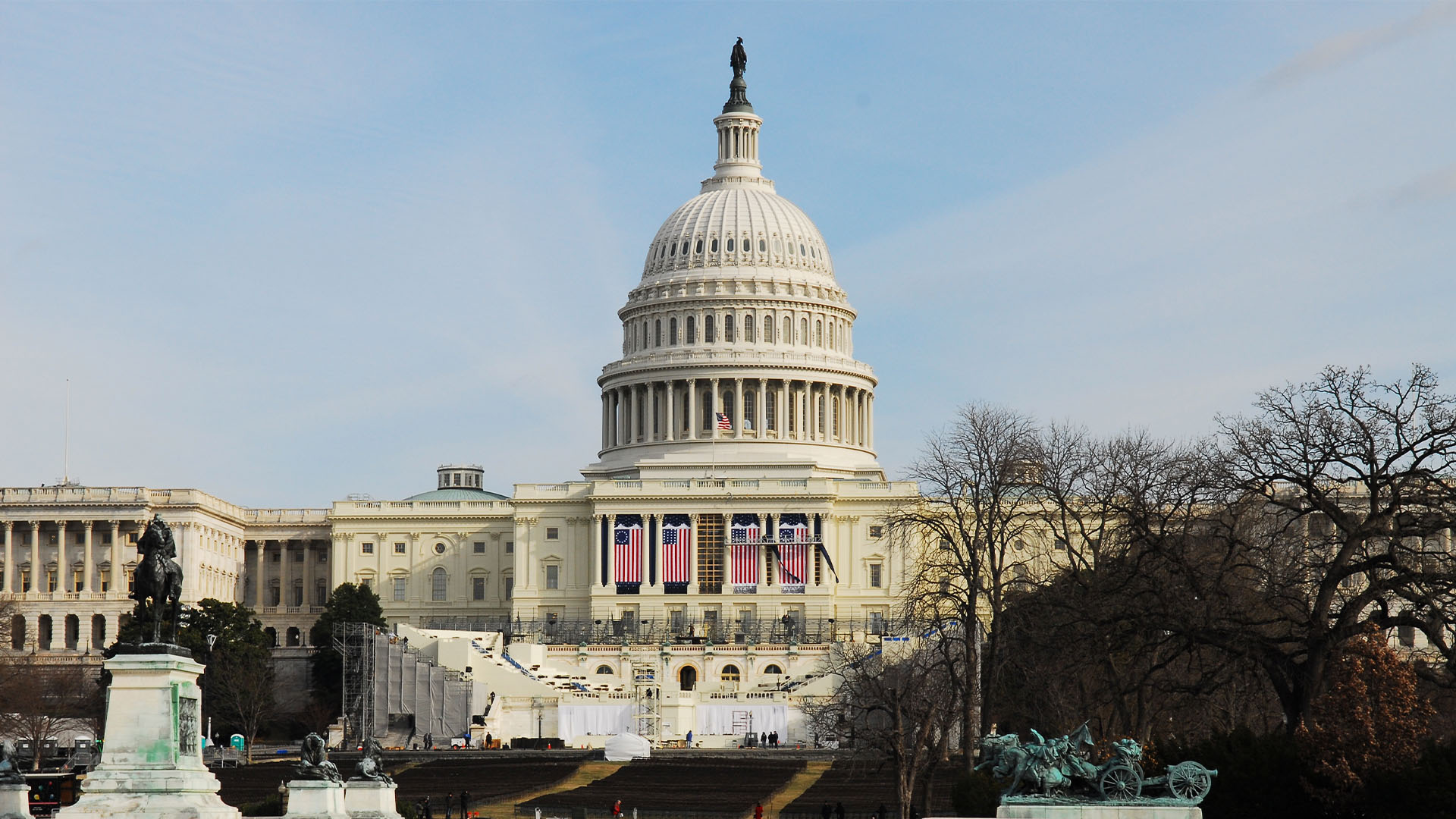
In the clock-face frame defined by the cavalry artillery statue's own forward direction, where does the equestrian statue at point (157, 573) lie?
The equestrian statue is roughly at 11 o'clock from the cavalry artillery statue.

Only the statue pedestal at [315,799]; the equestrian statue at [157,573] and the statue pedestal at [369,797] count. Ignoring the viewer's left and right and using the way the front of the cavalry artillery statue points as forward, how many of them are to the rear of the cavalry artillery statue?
0

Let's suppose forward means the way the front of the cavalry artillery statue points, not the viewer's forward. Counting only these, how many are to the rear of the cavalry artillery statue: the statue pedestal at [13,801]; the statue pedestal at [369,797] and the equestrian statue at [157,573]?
0

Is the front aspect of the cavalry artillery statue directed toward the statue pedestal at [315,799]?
yes

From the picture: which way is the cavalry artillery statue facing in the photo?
to the viewer's left

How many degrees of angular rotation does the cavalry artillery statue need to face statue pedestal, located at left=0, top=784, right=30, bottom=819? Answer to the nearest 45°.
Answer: approximately 45° to its left

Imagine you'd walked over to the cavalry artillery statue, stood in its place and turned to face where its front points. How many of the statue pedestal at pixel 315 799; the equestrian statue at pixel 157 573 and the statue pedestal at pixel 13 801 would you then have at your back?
0

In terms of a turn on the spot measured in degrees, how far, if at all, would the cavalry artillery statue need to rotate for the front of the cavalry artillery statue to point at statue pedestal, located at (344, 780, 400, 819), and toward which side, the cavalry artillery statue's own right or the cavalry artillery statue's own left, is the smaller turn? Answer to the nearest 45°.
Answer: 0° — it already faces it

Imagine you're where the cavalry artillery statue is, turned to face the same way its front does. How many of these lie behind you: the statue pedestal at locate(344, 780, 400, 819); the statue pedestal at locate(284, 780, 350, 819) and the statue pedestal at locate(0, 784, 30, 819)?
0
